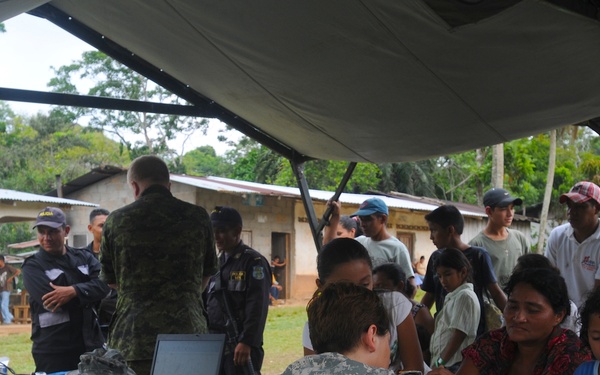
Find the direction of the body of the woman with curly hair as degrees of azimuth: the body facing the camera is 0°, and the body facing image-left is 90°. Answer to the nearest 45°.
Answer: approximately 45°

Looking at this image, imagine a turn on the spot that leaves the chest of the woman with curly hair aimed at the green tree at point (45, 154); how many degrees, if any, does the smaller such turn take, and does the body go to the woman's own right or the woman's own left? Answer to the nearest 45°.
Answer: approximately 90° to the woman's own right

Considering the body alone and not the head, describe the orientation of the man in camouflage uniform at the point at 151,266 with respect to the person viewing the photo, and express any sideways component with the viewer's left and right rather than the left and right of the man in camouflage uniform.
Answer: facing away from the viewer

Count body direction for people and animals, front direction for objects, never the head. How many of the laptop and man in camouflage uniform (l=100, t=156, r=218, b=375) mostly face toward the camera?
1

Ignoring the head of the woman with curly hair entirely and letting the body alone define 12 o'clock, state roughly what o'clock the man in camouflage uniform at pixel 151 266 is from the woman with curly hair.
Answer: The man in camouflage uniform is roughly at 2 o'clock from the woman with curly hair.

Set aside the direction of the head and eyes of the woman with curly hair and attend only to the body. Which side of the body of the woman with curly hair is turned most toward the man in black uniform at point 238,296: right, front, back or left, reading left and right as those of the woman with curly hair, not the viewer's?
right

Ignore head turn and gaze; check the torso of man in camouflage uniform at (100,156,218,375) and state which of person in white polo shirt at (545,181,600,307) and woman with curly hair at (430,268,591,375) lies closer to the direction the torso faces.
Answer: the person in white polo shirt

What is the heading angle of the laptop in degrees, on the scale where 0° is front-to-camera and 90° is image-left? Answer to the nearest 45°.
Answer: approximately 0°

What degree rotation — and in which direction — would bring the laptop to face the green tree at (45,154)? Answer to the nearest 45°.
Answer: approximately 180°
